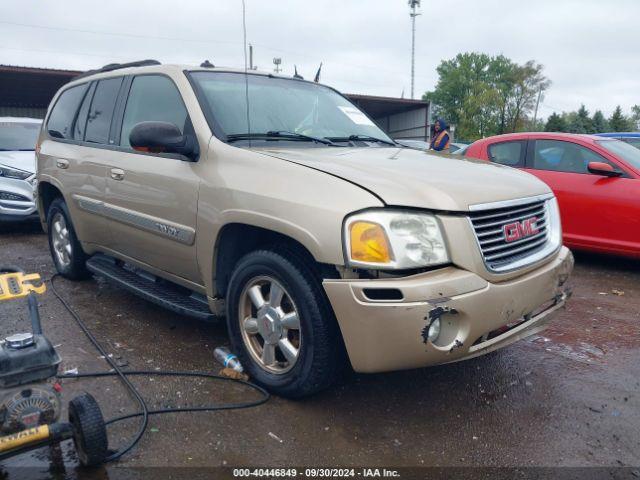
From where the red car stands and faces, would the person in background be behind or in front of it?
behind

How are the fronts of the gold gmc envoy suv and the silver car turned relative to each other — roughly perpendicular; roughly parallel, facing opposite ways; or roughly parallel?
roughly parallel

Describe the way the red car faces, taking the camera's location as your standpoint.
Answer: facing the viewer and to the right of the viewer

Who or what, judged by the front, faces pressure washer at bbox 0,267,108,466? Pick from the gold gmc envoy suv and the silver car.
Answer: the silver car

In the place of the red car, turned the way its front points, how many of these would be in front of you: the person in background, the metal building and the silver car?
0

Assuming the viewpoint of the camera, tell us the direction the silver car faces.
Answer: facing the viewer

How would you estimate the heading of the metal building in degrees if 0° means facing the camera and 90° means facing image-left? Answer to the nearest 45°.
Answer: approximately 0°

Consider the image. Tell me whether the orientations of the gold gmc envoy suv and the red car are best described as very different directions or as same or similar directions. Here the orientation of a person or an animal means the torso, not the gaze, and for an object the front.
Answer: same or similar directions

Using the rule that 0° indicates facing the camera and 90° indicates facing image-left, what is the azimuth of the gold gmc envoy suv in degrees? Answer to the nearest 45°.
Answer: approximately 315°

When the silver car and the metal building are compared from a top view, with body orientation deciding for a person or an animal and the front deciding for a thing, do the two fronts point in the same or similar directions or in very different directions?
same or similar directions

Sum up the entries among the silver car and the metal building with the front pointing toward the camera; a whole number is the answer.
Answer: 2
